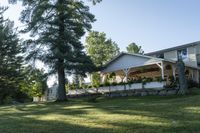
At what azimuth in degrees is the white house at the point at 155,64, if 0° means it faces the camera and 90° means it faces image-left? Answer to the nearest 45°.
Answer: approximately 45°

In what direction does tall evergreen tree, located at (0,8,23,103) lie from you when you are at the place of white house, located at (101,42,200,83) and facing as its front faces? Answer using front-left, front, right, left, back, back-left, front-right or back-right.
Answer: front-right
